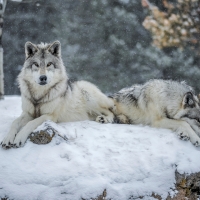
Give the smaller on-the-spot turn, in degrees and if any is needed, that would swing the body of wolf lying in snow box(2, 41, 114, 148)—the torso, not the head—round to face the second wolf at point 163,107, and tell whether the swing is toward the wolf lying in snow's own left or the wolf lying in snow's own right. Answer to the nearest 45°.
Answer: approximately 135° to the wolf lying in snow's own left

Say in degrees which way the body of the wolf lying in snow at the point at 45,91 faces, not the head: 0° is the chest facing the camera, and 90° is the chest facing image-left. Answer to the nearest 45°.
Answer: approximately 45°
